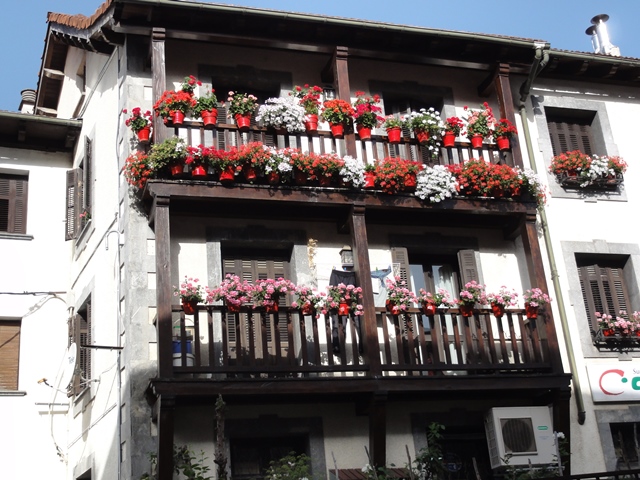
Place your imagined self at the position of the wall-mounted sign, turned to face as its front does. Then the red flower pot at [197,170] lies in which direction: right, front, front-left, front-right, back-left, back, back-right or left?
front-right

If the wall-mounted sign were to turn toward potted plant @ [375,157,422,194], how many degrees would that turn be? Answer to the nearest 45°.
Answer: approximately 45° to its right

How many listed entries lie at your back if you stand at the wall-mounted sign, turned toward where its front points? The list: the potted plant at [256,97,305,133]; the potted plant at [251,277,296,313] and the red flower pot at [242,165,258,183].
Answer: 0

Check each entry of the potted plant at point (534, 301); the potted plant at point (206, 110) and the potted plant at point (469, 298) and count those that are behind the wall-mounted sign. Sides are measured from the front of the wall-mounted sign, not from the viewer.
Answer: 0

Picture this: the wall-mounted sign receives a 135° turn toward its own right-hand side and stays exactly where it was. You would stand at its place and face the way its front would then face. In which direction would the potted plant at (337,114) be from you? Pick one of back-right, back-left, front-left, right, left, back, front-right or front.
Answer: left

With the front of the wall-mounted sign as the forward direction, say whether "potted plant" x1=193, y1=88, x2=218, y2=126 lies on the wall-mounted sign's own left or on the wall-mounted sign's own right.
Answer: on the wall-mounted sign's own right

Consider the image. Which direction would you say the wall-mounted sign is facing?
toward the camera

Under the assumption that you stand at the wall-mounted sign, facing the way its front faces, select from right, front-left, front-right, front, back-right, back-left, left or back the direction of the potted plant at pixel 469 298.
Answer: front-right

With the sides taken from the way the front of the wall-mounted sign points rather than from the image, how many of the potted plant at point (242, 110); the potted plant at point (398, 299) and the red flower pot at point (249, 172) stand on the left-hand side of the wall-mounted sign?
0

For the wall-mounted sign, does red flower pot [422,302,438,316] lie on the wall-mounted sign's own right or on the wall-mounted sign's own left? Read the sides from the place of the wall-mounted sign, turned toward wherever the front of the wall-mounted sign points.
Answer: on the wall-mounted sign's own right
